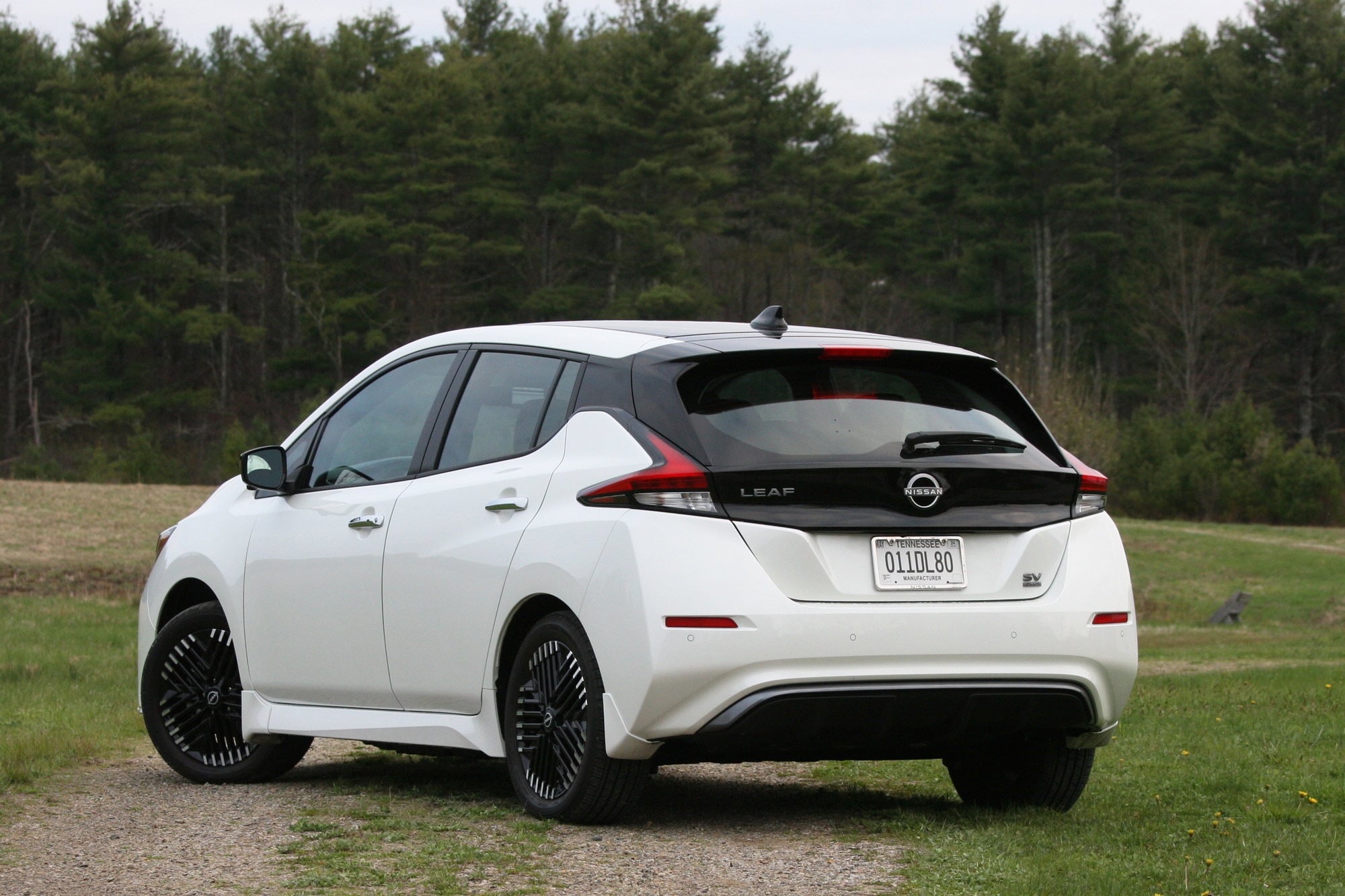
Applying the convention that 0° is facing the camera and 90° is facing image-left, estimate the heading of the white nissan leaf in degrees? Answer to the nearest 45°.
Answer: approximately 135°
